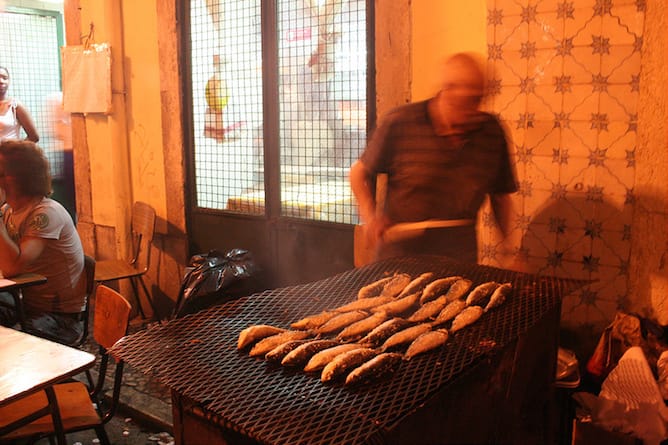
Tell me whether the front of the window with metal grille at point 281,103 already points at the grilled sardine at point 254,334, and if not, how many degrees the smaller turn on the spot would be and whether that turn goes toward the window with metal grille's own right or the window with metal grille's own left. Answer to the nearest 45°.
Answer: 0° — it already faces it

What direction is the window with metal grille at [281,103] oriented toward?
toward the camera

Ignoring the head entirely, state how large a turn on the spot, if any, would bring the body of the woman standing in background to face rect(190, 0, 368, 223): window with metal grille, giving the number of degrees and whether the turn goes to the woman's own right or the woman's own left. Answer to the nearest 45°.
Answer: approximately 45° to the woman's own left

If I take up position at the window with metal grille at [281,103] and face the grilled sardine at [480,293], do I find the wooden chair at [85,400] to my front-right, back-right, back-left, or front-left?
front-right

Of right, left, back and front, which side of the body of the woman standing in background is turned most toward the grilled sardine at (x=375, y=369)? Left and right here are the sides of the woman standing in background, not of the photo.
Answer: front

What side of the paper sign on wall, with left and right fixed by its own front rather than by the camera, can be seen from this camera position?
front

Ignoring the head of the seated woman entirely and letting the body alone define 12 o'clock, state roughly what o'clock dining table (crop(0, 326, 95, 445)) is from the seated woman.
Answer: The dining table is roughly at 9 o'clock from the seated woman.

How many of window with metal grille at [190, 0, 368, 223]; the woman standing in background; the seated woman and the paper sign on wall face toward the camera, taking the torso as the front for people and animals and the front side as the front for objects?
3

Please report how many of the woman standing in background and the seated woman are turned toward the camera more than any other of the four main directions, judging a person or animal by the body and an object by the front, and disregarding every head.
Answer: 1

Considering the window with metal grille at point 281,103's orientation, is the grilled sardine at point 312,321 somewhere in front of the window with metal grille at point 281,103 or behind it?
in front

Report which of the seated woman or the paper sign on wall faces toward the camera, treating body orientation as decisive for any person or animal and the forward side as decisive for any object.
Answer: the paper sign on wall

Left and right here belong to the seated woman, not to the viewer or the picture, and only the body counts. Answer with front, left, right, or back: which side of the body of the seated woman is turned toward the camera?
left

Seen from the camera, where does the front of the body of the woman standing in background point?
toward the camera

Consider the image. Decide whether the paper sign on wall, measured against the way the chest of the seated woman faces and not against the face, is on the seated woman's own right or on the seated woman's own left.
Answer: on the seated woman's own right

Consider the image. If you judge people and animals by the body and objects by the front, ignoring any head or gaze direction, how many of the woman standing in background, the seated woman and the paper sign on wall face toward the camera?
2
